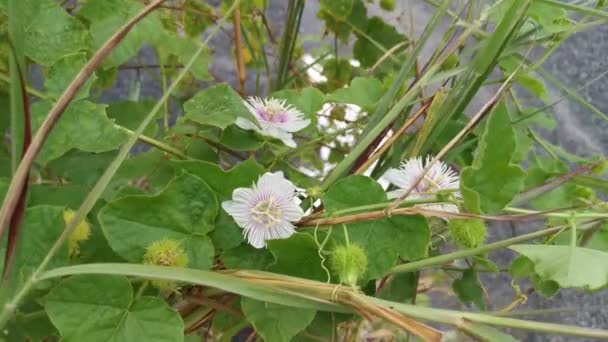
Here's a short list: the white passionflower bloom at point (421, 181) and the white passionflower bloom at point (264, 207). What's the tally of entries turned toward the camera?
2

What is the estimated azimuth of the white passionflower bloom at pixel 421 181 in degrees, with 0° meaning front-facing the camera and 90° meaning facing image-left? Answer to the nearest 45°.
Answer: approximately 0°
